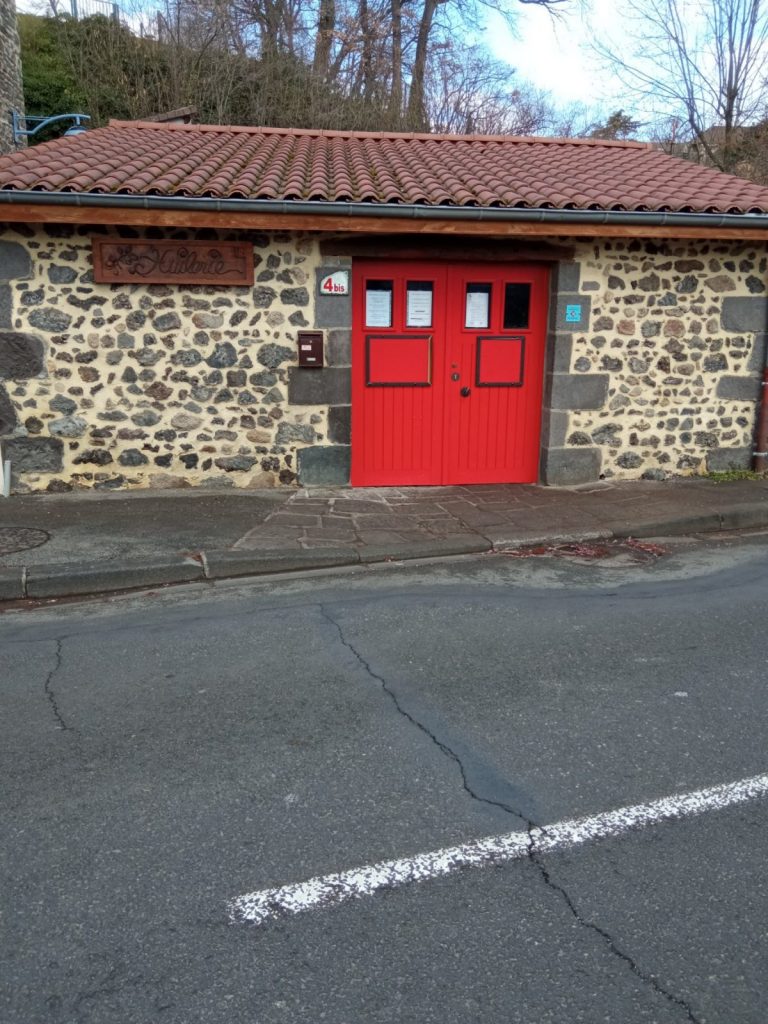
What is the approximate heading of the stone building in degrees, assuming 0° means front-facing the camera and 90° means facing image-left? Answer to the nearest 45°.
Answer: approximately 0°

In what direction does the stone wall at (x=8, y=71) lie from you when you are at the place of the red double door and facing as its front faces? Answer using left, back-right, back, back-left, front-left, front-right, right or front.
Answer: back-right

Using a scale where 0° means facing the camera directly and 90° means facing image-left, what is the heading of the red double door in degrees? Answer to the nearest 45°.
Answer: approximately 0°

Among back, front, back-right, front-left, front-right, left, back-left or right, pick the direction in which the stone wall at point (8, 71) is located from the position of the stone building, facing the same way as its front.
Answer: back-right
